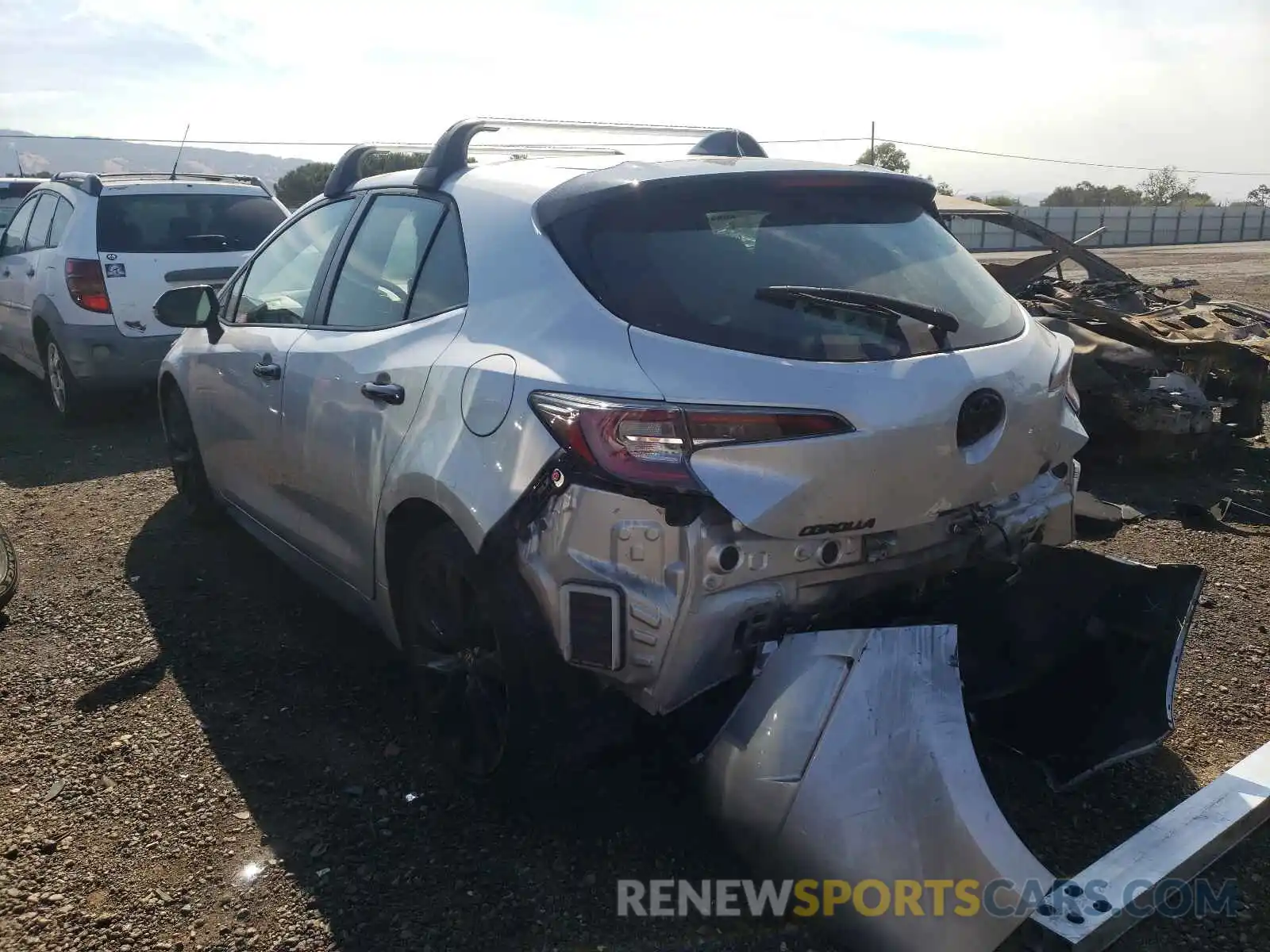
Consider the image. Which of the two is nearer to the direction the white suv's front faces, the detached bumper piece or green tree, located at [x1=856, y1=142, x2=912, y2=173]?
the green tree

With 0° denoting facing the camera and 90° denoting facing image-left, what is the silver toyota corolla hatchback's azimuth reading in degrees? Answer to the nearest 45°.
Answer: approximately 135°

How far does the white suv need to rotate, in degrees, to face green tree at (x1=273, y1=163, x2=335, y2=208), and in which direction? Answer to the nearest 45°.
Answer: approximately 45° to its right

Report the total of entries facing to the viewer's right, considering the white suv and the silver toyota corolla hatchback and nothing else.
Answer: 0

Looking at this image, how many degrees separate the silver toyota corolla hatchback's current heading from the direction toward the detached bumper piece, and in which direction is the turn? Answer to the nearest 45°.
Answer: approximately 180°

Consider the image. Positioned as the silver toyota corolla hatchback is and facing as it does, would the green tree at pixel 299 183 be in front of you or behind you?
in front

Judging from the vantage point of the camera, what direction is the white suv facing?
facing away from the viewer and to the left of the viewer

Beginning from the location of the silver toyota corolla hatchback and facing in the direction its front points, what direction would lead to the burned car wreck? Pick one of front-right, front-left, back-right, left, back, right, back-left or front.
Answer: right
